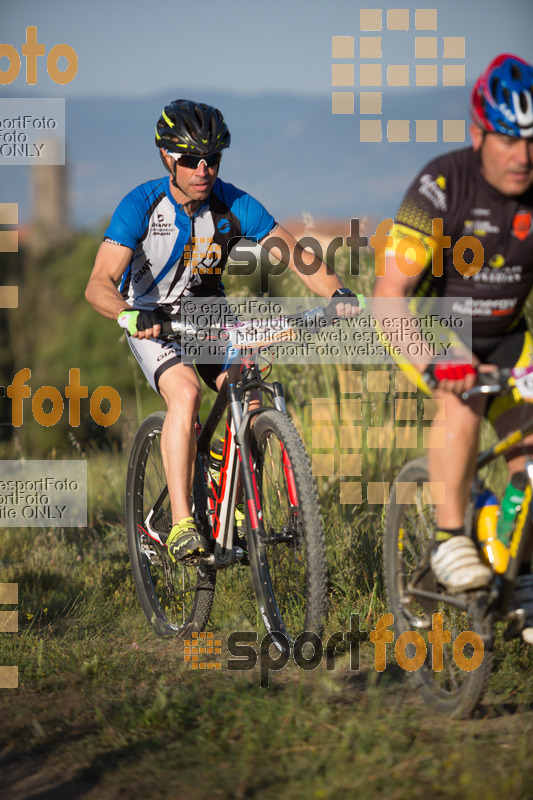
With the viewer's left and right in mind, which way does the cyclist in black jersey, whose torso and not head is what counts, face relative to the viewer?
facing the viewer and to the right of the viewer

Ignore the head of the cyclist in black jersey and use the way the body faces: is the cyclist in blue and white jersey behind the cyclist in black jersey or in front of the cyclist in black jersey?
behind

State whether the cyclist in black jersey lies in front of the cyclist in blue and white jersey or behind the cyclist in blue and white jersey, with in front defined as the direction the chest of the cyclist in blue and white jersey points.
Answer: in front

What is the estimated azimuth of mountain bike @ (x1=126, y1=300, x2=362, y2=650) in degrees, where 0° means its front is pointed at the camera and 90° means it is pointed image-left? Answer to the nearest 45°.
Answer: approximately 315°

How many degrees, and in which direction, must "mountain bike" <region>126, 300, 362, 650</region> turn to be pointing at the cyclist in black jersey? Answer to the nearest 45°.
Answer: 0° — it already faces them

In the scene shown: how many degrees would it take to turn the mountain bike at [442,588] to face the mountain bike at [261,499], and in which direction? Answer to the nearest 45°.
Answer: approximately 180°

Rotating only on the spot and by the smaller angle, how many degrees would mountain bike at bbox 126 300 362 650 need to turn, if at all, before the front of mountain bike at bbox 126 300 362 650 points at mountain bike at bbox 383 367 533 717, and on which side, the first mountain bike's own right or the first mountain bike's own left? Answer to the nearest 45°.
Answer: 0° — it already faces it

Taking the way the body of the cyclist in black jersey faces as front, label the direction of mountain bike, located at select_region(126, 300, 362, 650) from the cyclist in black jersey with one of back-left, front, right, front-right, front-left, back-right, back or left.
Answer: back
